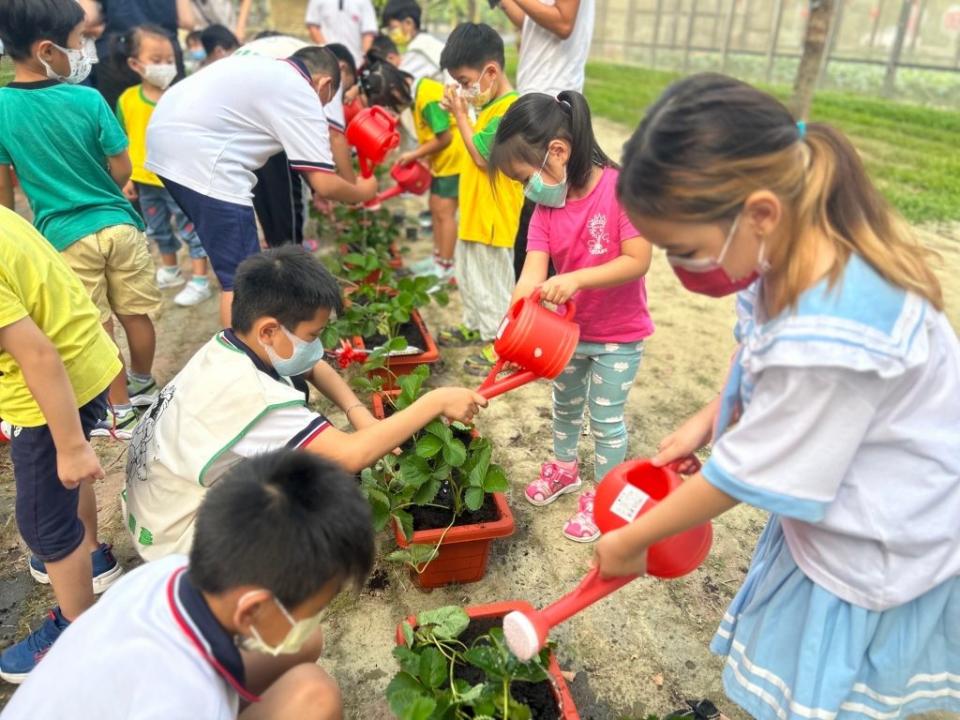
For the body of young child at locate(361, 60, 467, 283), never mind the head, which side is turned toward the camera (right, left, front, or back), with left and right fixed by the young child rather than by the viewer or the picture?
left

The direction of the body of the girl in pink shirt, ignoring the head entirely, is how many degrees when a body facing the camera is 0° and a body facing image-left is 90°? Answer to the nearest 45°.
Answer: approximately 45°

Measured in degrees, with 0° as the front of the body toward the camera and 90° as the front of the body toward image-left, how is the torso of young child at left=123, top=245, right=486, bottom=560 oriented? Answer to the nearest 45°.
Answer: approximately 270°

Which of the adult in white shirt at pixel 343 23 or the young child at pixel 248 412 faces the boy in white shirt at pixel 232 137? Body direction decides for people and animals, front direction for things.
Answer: the adult in white shirt at pixel 343 23

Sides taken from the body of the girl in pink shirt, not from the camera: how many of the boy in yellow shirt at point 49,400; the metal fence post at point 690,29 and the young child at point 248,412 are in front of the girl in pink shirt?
2

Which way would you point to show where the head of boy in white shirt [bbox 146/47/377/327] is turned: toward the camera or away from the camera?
away from the camera

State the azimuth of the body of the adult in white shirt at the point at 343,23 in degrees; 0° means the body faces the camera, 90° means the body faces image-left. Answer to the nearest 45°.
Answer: approximately 0°

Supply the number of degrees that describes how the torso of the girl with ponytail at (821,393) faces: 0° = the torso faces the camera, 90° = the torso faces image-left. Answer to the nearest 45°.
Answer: approximately 90°

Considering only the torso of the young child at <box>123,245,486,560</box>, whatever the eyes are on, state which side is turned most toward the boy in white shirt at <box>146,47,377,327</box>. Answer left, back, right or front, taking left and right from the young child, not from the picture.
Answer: left

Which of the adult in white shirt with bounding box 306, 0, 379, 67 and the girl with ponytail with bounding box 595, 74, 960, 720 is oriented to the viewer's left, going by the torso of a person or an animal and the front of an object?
the girl with ponytail
